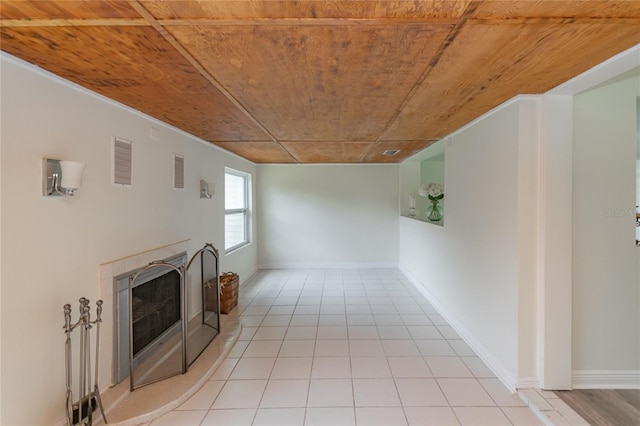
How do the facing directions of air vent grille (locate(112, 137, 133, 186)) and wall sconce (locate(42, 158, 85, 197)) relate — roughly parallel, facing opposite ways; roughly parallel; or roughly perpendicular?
roughly parallel

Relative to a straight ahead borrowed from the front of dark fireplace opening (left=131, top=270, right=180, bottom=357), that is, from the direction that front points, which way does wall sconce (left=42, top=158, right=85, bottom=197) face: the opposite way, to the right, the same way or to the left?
the same way

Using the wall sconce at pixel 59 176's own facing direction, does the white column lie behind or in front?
in front

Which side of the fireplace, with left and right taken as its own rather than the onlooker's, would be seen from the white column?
front

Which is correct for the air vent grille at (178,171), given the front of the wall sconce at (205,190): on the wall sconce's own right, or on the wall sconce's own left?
on the wall sconce's own right

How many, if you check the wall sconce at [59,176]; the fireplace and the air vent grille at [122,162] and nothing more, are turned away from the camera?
0

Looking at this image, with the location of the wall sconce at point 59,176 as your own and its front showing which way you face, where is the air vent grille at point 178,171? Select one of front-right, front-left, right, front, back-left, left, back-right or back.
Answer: left

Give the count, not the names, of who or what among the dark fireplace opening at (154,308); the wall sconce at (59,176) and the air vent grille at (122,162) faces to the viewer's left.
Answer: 0

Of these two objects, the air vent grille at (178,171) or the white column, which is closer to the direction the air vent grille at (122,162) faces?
the white column

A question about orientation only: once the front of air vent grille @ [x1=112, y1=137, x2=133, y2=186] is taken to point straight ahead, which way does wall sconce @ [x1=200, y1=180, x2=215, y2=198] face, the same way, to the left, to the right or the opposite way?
the same way

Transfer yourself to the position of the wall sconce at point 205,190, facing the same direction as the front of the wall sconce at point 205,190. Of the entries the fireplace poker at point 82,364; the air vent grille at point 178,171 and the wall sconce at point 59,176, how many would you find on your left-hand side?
0

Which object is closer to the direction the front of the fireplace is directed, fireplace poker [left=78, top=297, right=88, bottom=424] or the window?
the fireplace poker

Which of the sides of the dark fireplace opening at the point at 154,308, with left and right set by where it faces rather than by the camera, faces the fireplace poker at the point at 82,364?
right

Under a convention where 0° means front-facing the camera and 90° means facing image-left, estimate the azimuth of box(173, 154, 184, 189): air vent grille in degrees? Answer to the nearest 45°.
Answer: approximately 315°

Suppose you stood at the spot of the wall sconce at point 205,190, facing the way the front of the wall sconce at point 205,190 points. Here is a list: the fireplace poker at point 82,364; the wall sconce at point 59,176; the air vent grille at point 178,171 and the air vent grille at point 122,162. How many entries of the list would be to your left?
0

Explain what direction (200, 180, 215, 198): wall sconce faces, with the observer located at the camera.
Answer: facing the viewer and to the right of the viewer

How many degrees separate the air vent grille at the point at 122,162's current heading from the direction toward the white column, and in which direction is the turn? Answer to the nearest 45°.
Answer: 0° — it already faces it

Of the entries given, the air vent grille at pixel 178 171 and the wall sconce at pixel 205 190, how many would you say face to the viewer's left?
0
